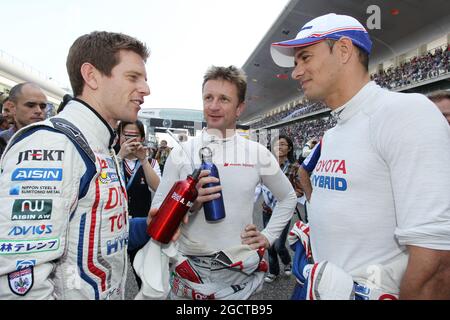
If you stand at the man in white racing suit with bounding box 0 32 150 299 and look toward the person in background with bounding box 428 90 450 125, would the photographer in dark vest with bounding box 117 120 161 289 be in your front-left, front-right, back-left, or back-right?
front-left

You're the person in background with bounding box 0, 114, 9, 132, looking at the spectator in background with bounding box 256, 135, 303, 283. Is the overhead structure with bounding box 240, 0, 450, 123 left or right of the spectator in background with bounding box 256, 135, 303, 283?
left

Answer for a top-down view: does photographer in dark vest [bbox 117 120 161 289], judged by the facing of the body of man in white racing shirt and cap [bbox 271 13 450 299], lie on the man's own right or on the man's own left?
on the man's own right

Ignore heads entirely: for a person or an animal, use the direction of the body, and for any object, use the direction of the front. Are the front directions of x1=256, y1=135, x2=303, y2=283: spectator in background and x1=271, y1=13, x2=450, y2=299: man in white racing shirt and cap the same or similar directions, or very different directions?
same or similar directions

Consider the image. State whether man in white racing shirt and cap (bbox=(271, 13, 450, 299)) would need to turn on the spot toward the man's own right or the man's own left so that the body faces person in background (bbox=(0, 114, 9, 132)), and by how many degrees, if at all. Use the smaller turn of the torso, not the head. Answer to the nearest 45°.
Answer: approximately 45° to the man's own right

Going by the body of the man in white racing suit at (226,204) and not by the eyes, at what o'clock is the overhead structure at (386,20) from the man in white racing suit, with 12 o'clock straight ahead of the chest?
The overhead structure is roughly at 7 o'clock from the man in white racing suit.

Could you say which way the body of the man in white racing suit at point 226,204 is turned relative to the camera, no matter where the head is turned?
toward the camera

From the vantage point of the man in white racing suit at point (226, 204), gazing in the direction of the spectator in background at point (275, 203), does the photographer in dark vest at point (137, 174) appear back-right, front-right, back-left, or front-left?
front-left

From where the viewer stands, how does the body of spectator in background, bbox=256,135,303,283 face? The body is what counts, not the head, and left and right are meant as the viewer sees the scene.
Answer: facing the viewer and to the left of the viewer

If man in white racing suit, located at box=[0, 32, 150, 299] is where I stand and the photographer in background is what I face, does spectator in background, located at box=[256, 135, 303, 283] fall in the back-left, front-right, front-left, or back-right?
front-right

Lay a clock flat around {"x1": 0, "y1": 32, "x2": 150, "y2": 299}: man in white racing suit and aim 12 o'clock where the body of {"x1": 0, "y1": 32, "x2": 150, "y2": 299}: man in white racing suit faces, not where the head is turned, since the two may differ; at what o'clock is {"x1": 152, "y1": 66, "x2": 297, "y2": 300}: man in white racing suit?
{"x1": 152, "y1": 66, "x2": 297, "y2": 300}: man in white racing suit is roughly at 11 o'clock from {"x1": 0, "y1": 32, "x2": 150, "y2": 299}: man in white racing suit.

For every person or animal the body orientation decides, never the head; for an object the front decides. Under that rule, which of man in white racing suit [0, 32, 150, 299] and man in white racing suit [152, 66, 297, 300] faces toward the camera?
man in white racing suit [152, 66, 297, 300]

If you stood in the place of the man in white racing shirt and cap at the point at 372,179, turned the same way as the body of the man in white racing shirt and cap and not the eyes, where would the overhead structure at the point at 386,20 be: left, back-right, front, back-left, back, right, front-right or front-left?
back-right

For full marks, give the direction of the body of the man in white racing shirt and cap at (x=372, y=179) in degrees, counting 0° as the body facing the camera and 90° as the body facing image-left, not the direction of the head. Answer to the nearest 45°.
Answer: approximately 45°
